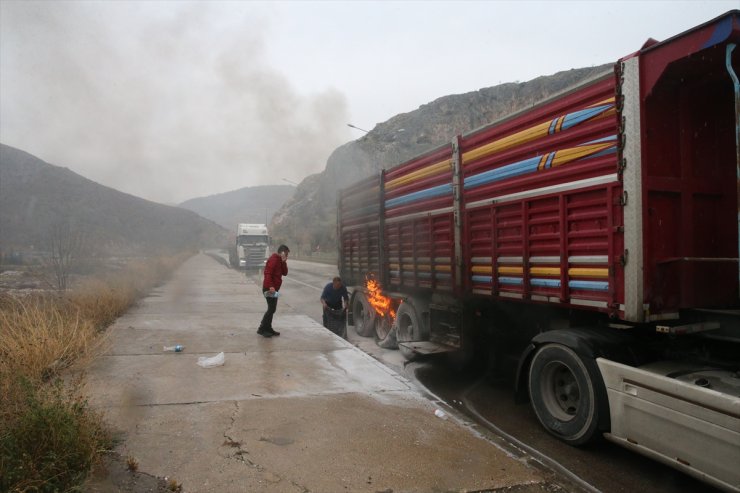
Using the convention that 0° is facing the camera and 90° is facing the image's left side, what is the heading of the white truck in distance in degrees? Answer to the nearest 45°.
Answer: approximately 0°

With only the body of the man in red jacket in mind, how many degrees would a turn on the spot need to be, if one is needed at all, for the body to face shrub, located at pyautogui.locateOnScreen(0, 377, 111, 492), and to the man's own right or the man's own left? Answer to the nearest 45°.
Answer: approximately 90° to the man's own right

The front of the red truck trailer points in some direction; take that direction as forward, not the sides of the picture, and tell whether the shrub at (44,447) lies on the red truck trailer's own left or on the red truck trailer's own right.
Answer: on the red truck trailer's own right

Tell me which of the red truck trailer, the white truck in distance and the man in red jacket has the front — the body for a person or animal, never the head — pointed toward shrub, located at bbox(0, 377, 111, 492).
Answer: the white truck in distance

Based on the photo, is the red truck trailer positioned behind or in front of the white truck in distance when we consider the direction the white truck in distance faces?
in front

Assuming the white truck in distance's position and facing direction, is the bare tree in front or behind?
in front

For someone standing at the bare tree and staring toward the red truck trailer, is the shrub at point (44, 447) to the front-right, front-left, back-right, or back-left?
front-right

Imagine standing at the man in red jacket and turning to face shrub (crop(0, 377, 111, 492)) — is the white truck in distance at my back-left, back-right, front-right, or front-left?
back-right
